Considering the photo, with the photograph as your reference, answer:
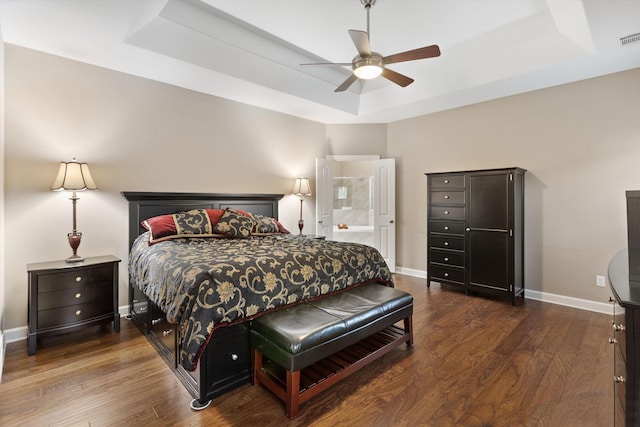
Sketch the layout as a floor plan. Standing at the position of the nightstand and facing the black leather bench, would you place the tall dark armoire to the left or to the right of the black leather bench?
left

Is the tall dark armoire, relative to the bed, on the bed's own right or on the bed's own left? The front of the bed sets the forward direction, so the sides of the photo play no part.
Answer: on the bed's own left

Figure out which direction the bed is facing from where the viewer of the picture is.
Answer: facing the viewer and to the right of the viewer

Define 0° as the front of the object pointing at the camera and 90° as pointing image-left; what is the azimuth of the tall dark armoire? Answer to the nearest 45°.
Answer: approximately 45°

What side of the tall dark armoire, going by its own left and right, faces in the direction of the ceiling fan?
front

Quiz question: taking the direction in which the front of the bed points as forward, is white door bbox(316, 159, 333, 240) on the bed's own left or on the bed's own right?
on the bed's own left

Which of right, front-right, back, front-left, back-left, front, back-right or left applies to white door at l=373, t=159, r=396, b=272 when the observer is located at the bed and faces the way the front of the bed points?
left

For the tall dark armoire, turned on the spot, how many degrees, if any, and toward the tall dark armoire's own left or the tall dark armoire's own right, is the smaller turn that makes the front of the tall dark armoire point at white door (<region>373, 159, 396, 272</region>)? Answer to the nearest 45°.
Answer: approximately 90° to the tall dark armoire's own right

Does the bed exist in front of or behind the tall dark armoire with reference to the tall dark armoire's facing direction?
in front

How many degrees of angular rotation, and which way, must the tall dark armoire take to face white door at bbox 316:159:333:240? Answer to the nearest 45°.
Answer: approximately 45° to its right
